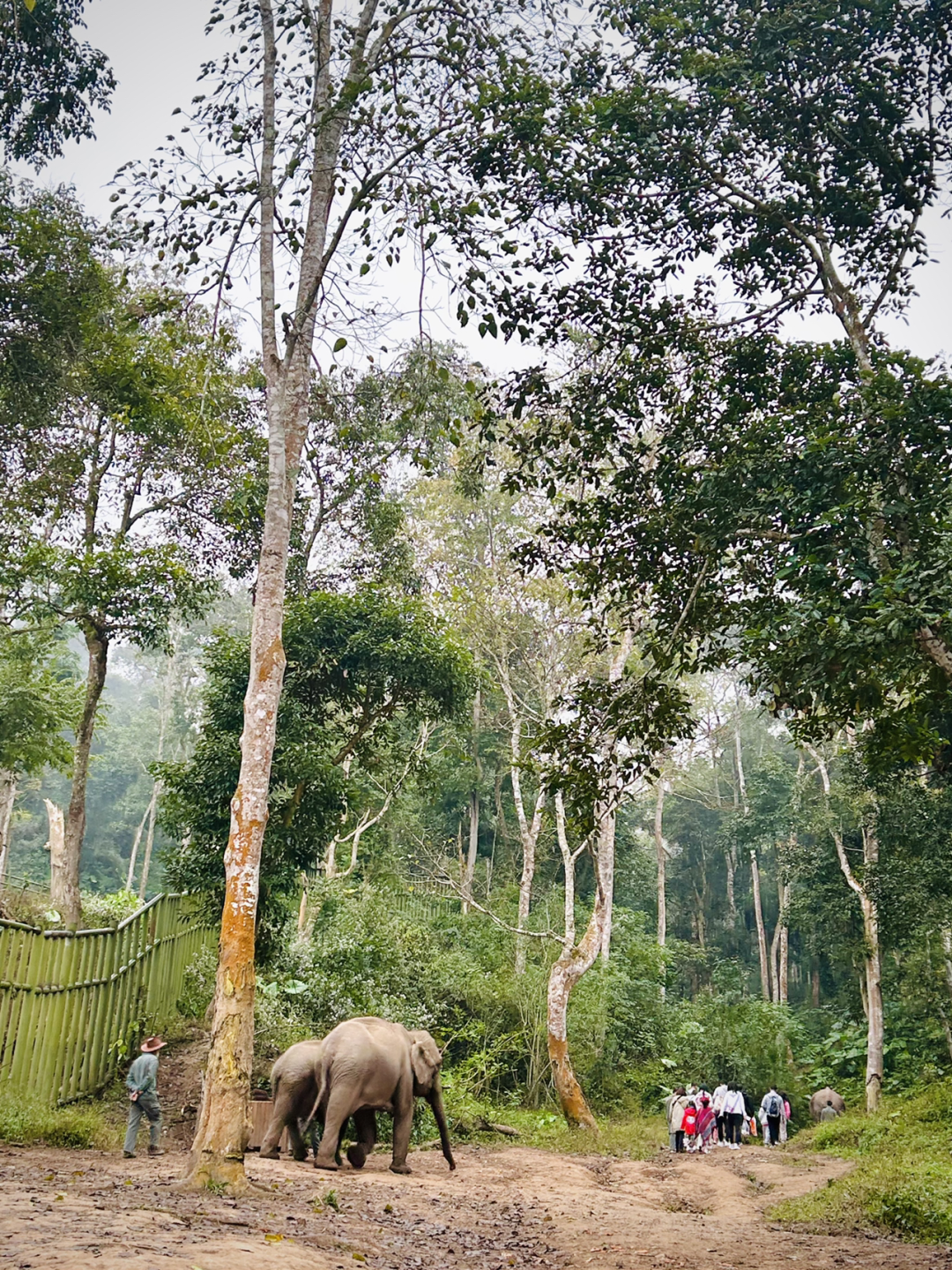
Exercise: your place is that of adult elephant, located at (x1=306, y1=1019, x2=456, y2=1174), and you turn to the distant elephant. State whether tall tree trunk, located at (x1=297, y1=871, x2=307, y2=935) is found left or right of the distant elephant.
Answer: left

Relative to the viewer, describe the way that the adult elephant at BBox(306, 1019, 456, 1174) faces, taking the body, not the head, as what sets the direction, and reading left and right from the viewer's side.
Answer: facing away from the viewer and to the right of the viewer

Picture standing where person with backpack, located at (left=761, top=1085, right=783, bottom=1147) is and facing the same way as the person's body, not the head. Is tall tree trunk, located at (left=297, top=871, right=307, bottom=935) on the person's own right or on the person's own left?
on the person's own left

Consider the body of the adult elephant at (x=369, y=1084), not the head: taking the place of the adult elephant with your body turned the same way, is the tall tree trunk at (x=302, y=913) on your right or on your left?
on your left

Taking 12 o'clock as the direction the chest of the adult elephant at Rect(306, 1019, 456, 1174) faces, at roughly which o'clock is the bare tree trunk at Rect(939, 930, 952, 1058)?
The bare tree trunk is roughly at 12 o'clock from the adult elephant.

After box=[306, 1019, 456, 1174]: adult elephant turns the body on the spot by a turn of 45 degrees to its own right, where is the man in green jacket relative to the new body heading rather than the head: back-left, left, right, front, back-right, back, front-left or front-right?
back-right

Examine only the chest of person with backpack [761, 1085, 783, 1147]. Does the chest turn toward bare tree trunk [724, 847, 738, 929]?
yes

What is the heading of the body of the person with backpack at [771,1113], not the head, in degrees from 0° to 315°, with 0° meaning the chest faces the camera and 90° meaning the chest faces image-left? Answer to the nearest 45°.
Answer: approximately 180°

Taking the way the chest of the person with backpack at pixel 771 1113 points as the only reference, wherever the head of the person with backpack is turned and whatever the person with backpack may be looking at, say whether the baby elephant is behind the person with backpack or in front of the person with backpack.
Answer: behind

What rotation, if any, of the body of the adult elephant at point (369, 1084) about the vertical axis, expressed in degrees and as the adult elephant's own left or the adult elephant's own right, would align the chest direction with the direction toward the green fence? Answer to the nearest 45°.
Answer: approximately 135° to the adult elephant's own left
